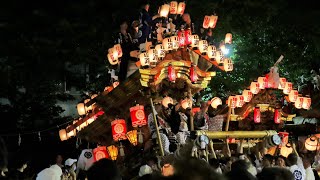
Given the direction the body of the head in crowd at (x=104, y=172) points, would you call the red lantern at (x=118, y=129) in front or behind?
in front

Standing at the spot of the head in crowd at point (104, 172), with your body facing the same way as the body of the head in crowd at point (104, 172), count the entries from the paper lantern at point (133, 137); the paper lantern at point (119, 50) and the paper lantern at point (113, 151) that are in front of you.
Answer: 3

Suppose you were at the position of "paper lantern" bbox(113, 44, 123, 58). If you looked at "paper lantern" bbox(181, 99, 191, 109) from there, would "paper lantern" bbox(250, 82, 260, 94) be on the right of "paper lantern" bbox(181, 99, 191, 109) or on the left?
left

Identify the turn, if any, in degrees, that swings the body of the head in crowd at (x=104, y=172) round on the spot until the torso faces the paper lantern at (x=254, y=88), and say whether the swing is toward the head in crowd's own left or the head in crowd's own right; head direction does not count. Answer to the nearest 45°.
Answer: approximately 45° to the head in crowd's own right

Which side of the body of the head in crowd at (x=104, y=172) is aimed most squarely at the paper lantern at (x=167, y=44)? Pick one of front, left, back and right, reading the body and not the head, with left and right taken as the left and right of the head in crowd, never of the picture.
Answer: front

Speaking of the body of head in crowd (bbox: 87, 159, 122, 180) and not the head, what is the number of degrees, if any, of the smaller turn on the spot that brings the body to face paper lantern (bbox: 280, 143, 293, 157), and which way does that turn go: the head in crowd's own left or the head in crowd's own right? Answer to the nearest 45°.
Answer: approximately 45° to the head in crowd's own right

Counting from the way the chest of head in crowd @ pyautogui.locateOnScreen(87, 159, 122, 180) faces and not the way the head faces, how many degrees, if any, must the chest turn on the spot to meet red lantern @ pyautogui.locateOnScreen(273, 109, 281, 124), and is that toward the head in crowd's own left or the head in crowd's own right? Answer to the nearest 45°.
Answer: approximately 45° to the head in crowd's own right

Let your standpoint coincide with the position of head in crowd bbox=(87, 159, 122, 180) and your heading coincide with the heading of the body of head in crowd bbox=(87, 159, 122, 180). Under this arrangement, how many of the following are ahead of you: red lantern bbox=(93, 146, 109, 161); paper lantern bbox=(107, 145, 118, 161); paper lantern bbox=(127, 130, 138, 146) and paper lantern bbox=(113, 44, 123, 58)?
4

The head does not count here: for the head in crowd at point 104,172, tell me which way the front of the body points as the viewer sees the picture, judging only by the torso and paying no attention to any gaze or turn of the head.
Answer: away from the camera

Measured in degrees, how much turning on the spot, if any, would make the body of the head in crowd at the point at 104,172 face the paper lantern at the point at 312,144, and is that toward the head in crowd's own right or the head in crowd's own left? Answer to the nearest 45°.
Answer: approximately 45° to the head in crowd's own right
